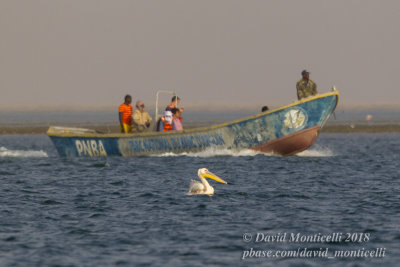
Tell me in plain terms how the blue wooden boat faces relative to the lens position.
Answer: facing to the right of the viewer

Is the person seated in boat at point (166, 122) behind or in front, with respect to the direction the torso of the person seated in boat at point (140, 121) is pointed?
in front

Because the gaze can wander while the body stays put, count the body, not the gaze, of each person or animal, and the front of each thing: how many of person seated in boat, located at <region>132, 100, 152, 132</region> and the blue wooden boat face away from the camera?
0

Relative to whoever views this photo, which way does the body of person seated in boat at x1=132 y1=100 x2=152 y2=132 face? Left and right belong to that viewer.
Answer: facing the viewer and to the right of the viewer
